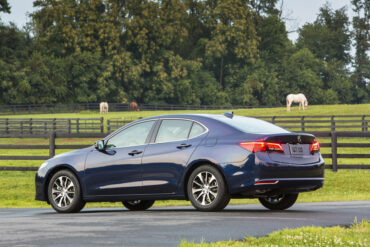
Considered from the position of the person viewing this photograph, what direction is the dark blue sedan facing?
facing away from the viewer and to the left of the viewer
